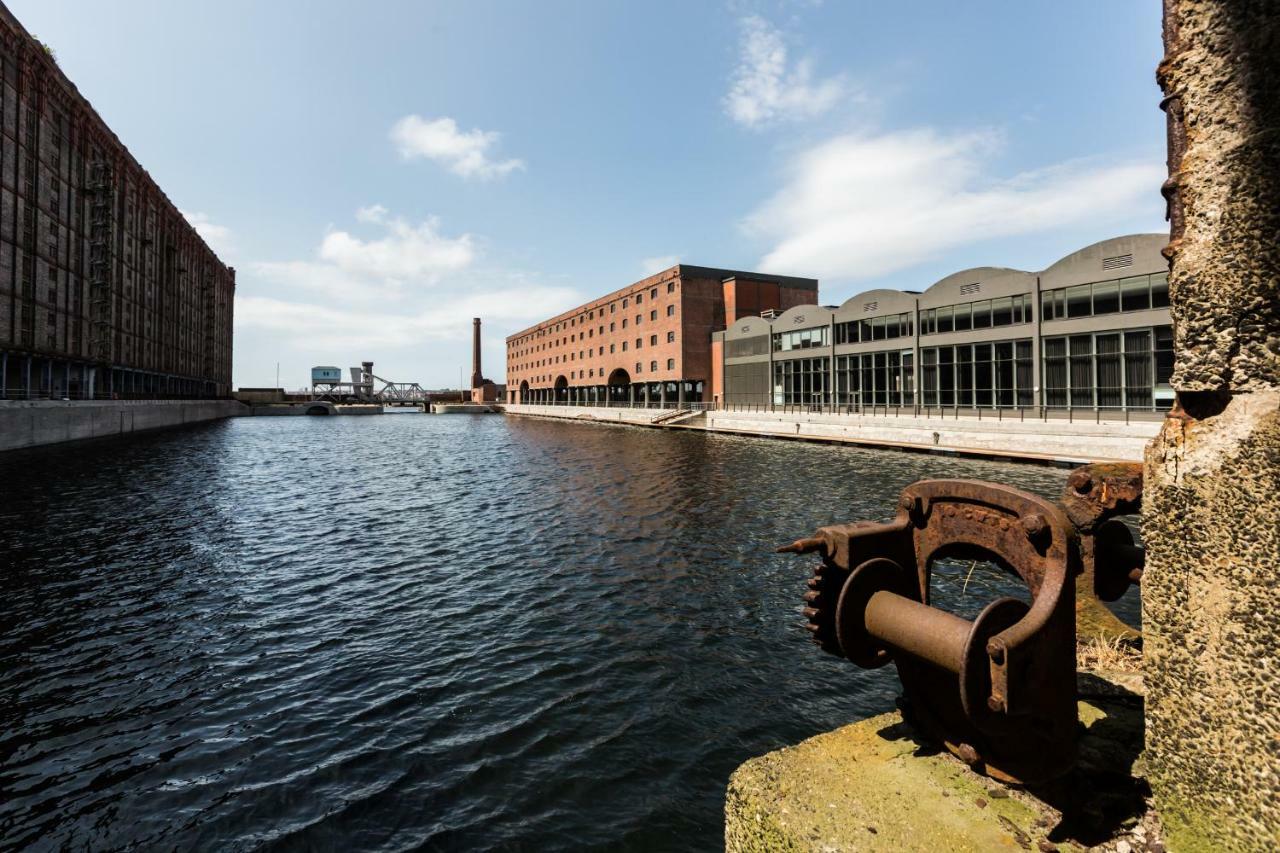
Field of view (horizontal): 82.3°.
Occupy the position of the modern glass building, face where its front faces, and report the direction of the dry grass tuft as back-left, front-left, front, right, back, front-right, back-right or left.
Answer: front-left

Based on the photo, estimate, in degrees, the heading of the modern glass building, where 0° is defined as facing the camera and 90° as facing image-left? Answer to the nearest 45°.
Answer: approximately 45°
